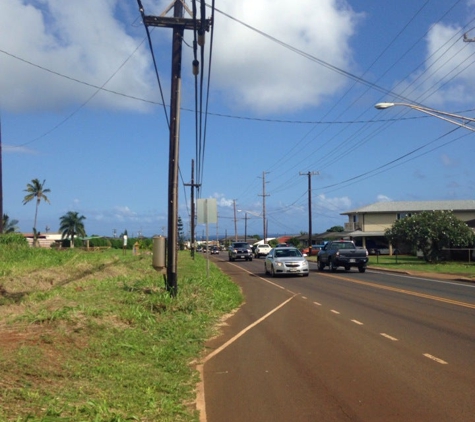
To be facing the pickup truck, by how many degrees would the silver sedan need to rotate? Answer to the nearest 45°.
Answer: approximately 90° to its left

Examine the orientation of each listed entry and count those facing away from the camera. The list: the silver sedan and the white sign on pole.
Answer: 1

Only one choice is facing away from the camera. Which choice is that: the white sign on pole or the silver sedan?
the white sign on pole

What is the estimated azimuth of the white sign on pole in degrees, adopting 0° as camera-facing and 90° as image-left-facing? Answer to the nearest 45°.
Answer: approximately 180°

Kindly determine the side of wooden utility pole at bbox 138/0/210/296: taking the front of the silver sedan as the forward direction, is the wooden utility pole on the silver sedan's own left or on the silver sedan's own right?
on the silver sedan's own right

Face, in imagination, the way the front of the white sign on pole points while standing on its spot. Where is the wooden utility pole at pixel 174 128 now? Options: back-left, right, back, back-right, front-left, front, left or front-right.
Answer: back
